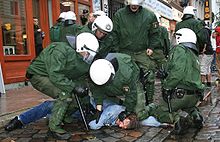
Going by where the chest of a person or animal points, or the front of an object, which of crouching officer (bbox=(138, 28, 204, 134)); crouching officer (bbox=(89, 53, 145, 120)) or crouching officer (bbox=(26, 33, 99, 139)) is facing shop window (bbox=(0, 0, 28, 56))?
crouching officer (bbox=(138, 28, 204, 134))

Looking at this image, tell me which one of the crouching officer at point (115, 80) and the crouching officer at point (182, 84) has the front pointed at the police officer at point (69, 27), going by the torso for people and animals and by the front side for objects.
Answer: the crouching officer at point (182, 84)

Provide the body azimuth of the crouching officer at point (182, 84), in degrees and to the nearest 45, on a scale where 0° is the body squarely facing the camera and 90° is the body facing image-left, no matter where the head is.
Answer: approximately 135°

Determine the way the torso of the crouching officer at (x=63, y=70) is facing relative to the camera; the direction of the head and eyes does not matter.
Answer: to the viewer's right

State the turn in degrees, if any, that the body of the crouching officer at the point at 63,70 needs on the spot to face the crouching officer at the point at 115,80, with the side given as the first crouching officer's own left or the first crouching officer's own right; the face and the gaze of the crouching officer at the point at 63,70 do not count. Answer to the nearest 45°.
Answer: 0° — they already face them

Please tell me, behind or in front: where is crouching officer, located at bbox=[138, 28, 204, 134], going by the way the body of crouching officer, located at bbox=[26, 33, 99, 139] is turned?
in front

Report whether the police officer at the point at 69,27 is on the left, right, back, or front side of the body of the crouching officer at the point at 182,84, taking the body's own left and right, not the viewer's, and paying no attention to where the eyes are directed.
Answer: front

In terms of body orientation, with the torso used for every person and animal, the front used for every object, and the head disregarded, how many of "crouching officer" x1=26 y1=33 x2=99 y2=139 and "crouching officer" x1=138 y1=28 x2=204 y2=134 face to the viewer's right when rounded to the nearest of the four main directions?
1

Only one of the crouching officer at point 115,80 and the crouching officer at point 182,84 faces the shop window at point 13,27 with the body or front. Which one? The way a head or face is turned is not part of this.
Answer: the crouching officer at point 182,84

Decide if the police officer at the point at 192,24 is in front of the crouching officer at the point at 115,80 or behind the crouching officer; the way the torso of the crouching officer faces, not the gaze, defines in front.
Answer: behind

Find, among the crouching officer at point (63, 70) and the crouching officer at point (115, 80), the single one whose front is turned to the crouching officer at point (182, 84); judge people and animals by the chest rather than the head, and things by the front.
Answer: the crouching officer at point (63, 70)

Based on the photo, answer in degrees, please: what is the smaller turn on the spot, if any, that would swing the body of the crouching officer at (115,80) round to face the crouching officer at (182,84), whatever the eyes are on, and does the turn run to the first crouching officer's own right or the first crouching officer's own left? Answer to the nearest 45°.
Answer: approximately 135° to the first crouching officer's own left

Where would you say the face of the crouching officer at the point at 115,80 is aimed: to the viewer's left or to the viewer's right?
to the viewer's left
